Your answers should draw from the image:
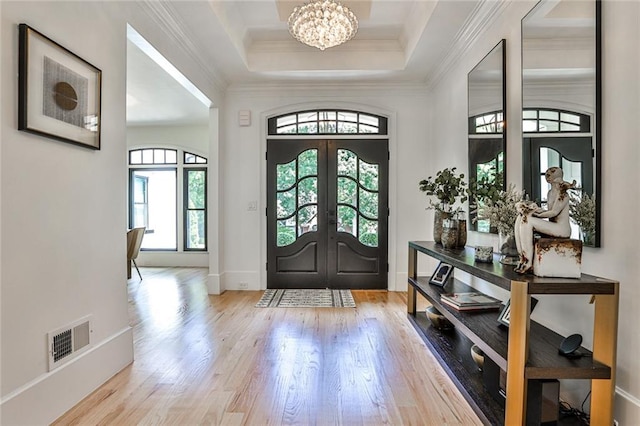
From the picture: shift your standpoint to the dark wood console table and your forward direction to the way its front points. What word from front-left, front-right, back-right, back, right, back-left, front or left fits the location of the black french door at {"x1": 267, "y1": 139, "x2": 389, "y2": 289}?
right

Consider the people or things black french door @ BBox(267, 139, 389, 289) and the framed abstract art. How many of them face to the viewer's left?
0

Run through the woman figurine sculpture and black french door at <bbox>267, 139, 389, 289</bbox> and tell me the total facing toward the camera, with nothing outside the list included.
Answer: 1

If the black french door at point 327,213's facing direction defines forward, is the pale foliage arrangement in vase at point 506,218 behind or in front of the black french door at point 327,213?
in front

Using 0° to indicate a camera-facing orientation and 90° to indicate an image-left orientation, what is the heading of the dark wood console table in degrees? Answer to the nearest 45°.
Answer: approximately 45°

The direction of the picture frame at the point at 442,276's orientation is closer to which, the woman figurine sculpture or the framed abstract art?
the framed abstract art

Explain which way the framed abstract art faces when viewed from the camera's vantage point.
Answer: facing the viewer and to the right of the viewer

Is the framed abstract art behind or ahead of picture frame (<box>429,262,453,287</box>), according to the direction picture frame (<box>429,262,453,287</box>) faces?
ahead

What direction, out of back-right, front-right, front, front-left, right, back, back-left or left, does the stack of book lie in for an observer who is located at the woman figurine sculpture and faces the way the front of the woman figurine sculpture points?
front-right

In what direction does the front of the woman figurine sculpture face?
to the viewer's left

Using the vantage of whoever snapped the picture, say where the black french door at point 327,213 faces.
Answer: facing the viewer

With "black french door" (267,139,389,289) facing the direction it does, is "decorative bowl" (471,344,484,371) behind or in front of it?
in front

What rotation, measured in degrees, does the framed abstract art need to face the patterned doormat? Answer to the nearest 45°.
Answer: approximately 90° to its left

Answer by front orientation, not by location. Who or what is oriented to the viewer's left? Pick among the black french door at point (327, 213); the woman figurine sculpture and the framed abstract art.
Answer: the woman figurine sculpture
